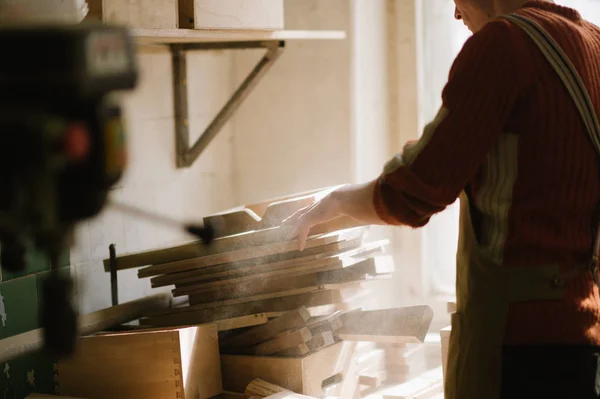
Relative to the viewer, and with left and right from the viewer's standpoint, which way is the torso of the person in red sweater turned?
facing away from the viewer and to the left of the viewer

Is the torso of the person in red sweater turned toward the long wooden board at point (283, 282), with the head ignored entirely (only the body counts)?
yes

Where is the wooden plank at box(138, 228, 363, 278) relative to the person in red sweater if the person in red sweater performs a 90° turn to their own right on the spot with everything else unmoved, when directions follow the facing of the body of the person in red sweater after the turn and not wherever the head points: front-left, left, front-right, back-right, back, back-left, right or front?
left

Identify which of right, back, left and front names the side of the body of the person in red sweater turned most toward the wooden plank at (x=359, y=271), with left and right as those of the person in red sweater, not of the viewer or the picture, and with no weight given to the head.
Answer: front

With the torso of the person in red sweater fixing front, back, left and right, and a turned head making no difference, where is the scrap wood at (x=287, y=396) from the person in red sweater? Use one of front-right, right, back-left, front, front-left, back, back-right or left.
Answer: front

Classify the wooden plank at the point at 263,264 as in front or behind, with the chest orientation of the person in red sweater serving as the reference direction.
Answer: in front

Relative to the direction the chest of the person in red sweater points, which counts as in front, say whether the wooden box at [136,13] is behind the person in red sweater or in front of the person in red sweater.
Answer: in front

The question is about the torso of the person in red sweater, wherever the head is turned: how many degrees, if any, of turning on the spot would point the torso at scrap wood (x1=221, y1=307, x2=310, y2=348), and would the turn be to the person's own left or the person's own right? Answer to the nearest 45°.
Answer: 0° — they already face it

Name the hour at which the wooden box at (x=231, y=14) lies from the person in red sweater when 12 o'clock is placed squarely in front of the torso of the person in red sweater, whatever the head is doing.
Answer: The wooden box is roughly at 12 o'clock from the person in red sweater.

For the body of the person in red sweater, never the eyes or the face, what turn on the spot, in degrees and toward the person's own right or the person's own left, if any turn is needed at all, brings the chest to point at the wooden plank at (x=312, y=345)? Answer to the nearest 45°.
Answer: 0° — they already face it

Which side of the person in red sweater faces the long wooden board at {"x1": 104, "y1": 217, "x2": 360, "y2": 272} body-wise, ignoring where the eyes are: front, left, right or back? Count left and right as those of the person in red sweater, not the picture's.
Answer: front

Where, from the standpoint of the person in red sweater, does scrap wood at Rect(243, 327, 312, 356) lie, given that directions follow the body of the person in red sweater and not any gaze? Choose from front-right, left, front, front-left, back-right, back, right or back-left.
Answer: front
